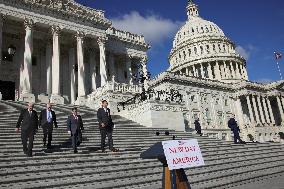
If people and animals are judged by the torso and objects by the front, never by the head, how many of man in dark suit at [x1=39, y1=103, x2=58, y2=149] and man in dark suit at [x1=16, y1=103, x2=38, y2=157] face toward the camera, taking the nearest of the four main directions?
2

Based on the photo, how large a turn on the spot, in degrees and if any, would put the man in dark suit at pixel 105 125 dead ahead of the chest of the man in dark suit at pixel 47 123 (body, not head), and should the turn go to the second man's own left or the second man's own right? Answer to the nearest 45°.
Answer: approximately 90° to the second man's own left

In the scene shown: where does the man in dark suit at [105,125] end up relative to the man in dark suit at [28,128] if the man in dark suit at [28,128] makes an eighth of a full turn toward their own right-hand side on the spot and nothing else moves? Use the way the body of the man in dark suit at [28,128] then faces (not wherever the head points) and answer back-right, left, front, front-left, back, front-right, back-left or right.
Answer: back-left

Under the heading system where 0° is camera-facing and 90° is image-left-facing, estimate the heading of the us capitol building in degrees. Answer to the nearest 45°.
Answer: approximately 315°

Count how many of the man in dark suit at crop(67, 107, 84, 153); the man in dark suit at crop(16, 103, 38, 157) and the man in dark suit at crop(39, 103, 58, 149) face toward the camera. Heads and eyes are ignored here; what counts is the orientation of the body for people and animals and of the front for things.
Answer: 3

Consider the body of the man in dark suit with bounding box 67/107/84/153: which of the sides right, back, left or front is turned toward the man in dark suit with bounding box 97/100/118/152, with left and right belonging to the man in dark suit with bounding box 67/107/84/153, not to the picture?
left

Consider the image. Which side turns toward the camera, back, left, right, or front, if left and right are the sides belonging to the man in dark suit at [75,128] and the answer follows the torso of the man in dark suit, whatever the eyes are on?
front

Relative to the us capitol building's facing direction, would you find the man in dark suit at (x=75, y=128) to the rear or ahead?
ahead

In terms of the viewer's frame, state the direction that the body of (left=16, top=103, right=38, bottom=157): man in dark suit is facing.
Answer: toward the camera
